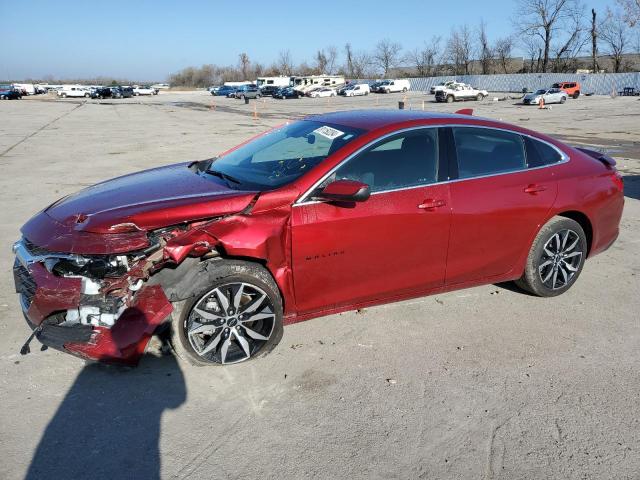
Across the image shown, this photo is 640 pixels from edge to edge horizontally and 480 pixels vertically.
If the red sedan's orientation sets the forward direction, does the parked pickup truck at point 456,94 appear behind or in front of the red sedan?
behind

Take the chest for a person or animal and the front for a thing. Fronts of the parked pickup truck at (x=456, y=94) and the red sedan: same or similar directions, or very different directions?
same or similar directions

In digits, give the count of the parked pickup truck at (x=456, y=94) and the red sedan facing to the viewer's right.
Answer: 0

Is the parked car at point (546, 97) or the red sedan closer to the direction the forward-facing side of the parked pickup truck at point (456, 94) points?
the red sedan

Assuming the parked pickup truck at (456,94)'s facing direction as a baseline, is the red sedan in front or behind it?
in front

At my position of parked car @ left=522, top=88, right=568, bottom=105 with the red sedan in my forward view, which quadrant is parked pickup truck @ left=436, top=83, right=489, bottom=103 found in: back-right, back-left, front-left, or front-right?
back-right

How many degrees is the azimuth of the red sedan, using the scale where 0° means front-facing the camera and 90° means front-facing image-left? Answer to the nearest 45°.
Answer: approximately 45°

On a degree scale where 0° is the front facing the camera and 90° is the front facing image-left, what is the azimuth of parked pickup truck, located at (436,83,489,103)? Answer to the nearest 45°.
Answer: approximately 45°

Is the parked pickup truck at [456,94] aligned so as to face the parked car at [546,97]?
no

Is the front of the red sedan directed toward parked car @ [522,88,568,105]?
no
